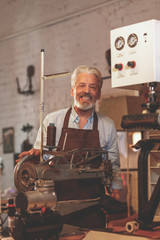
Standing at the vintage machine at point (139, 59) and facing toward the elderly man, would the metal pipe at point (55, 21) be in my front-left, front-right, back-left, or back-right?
front-right

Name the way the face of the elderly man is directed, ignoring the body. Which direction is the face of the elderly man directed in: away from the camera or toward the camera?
toward the camera

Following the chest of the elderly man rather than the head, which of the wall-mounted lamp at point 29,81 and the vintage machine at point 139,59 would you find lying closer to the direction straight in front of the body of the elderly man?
the vintage machine

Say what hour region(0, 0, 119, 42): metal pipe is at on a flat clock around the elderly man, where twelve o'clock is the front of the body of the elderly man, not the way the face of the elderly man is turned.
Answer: The metal pipe is roughly at 6 o'clock from the elderly man.

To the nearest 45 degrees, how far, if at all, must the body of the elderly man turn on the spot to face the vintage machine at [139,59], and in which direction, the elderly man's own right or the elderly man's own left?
approximately 45° to the elderly man's own left

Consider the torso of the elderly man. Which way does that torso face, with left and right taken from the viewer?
facing the viewer

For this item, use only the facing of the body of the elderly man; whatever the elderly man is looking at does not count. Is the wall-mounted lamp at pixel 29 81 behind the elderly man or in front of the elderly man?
behind

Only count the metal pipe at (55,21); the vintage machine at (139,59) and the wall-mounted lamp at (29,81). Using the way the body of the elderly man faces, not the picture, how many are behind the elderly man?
2

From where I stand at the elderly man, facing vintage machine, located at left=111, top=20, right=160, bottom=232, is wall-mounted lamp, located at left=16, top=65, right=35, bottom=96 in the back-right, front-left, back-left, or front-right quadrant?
back-left

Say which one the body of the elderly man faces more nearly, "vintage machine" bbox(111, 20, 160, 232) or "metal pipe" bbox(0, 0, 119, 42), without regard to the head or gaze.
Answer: the vintage machine
